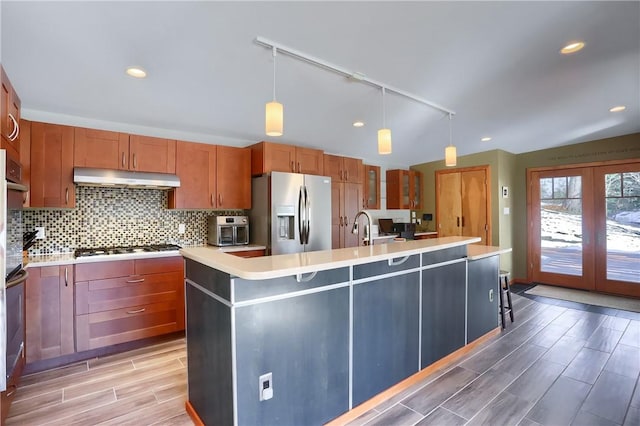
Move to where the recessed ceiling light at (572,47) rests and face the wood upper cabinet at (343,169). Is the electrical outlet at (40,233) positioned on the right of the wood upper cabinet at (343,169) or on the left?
left

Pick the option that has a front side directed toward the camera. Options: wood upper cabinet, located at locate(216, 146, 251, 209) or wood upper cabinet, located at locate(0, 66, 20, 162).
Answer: wood upper cabinet, located at locate(216, 146, 251, 209)

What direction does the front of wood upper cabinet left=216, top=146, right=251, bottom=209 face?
toward the camera

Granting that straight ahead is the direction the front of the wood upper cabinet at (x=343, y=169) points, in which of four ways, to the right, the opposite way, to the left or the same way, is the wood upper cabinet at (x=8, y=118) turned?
to the left

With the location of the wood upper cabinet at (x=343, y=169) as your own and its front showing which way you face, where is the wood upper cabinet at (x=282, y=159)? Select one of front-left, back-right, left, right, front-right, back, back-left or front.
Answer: right

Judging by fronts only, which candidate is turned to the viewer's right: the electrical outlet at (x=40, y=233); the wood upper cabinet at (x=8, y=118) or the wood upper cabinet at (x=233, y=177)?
the wood upper cabinet at (x=8, y=118)

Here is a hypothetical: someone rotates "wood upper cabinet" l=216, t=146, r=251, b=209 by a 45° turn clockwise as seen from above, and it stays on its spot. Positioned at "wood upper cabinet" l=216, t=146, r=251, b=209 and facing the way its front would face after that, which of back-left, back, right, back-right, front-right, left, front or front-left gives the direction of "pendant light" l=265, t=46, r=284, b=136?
front-left

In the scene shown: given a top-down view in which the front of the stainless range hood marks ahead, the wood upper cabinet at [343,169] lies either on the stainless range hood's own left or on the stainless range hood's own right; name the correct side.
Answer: on the stainless range hood's own left

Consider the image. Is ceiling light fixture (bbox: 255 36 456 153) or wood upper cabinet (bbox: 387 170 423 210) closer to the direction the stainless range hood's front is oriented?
the ceiling light fixture

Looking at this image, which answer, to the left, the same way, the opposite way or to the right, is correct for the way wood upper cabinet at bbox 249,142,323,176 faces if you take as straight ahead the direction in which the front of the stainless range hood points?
the same way

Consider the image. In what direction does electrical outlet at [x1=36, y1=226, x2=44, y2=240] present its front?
toward the camera

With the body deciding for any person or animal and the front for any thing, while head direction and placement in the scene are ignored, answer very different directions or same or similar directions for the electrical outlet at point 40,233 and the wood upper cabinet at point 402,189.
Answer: same or similar directions

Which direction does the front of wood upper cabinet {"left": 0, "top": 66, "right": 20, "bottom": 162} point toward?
to the viewer's right

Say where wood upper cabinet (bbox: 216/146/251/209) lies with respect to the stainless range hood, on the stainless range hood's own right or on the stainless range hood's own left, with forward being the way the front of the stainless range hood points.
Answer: on the stainless range hood's own left

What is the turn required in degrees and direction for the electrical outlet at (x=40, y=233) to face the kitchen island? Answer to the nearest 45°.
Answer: approximately 45° to its left

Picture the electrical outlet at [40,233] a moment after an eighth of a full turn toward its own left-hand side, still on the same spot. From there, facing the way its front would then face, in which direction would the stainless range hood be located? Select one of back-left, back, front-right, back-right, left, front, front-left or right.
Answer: front

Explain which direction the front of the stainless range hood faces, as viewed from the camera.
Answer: facing the viewer

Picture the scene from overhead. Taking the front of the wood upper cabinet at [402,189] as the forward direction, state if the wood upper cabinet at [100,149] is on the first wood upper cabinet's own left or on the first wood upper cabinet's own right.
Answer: on the first wood upper cabinet's own right

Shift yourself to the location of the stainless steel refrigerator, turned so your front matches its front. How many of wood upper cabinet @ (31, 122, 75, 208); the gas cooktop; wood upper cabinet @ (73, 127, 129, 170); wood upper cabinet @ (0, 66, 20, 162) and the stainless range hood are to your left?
0

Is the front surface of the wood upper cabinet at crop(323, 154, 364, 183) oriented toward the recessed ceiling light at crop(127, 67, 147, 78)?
no
